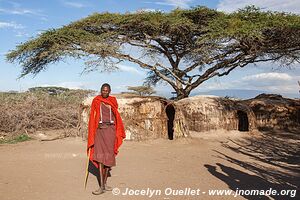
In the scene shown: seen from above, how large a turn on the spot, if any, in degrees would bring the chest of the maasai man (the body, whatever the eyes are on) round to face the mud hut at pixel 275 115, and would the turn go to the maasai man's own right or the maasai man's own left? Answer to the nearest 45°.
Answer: approximately 135° to the maasai man's own left

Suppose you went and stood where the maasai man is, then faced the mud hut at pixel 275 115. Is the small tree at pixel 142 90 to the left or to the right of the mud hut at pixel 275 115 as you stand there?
left

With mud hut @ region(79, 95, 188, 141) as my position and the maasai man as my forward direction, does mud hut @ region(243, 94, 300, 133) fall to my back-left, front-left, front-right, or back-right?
back-left

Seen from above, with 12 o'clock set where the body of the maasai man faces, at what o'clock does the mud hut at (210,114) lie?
The mud hut is roughly at 7 o'clock from the maasai man.

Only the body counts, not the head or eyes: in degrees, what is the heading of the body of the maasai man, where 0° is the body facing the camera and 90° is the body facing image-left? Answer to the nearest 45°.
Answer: approximately 0°

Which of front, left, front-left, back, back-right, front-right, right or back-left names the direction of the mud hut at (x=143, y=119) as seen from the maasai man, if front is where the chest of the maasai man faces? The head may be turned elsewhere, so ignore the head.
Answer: back

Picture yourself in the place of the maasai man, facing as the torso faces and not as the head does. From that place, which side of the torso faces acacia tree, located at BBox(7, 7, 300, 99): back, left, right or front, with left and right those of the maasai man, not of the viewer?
back

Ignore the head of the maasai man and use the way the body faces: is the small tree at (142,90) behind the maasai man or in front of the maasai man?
behind
